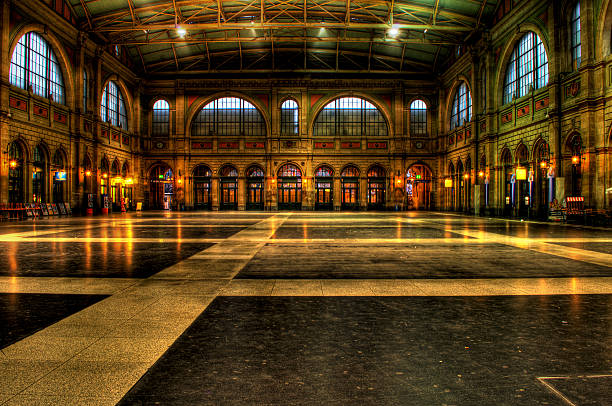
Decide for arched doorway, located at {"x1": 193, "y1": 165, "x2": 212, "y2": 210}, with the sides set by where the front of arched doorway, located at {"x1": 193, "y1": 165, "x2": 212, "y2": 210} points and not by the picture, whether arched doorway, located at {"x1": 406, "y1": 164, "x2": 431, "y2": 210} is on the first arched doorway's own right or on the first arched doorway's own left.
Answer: on the first arched doorway's own left

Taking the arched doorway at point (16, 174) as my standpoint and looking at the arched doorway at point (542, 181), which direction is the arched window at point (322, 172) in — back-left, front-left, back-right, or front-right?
front-left

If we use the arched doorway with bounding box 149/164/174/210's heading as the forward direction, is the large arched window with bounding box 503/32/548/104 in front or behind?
in front

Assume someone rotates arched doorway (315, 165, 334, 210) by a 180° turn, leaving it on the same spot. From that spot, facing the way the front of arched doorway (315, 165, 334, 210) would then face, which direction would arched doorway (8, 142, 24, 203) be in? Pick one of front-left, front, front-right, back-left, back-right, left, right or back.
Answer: back-left

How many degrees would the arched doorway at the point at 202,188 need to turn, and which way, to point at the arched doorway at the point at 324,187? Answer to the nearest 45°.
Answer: approximately 90° to its left

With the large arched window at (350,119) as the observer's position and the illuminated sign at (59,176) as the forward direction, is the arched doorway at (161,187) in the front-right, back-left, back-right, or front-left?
front-right

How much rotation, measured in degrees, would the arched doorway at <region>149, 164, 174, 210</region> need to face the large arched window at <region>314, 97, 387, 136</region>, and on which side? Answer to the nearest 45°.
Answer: approximately 90° to its left

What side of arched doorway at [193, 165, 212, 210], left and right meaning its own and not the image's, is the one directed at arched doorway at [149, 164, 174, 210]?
right

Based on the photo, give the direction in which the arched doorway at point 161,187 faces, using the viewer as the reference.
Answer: facing the viewer

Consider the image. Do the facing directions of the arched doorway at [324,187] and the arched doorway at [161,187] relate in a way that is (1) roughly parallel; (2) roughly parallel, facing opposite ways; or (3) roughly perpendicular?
roughly parallel

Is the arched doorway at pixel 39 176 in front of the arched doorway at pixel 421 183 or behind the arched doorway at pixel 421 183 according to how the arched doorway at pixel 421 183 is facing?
in front

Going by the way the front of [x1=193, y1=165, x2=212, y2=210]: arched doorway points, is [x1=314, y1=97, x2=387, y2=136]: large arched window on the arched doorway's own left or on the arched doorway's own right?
on the arched doorway's own left

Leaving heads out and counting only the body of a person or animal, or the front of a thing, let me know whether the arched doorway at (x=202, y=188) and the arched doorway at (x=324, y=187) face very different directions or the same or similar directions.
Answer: same or similar directions

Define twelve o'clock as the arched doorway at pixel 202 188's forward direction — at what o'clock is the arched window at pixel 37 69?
The arched window is roughly at 1 o'clock from the arched doorway.

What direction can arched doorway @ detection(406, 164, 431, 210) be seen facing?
toward the camera
